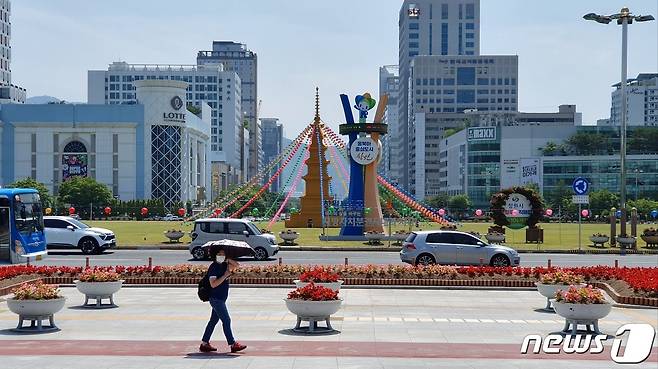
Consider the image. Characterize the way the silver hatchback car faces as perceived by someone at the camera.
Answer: facing to the right of the viewer

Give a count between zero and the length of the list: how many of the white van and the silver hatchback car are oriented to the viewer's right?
2

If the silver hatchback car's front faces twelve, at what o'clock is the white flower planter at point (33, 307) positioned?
The white flower planter is roughly at 4 o'clock from the silver hatchback car.

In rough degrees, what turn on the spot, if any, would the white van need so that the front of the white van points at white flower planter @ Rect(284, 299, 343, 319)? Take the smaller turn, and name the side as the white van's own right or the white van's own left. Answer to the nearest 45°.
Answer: approximately 90° to the white van's own right

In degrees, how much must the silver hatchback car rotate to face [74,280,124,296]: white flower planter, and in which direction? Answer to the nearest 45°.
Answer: approximately 135° to its right

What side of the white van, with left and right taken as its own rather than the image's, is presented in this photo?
right

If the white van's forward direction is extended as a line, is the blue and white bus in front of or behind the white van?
behind

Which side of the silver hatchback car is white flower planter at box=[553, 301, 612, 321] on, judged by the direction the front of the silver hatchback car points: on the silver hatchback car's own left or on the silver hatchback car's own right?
on the silver hatchback car's own right
